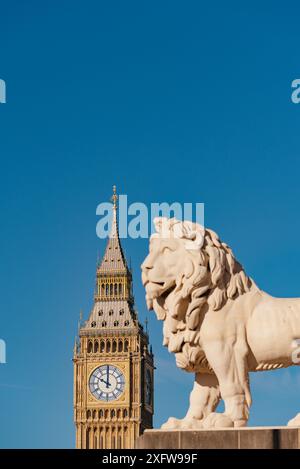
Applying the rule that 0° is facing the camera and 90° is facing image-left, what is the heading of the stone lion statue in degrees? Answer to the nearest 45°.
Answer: approximately 90°
